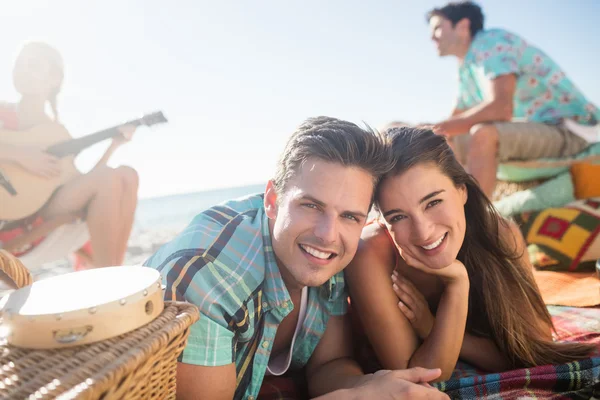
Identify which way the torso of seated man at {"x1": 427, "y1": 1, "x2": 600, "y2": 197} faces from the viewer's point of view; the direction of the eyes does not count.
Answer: to the viewer's left

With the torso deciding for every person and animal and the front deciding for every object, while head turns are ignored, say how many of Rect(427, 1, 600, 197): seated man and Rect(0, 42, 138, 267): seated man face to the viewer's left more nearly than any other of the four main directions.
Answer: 1

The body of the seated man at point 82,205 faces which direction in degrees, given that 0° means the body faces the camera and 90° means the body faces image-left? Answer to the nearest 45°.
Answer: approximately 315°

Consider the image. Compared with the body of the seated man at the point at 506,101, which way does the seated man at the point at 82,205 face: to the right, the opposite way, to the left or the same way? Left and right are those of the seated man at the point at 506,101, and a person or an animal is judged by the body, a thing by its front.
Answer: the opposite way

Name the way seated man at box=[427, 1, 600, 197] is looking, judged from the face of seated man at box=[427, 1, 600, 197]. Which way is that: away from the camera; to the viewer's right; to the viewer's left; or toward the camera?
to the viewer's left

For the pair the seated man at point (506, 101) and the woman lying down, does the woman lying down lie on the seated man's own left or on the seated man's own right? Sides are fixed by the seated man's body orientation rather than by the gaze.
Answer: on the seated man's own left

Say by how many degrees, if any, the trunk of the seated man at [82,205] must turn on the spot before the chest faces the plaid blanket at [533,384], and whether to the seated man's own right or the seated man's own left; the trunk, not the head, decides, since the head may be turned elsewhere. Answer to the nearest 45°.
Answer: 0° — they already face it

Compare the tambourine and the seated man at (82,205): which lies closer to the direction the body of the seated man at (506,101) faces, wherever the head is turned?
the seated man

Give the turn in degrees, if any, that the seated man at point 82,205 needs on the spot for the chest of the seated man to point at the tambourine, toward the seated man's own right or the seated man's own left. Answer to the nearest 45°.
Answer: approximately 45° to the seated man's own right

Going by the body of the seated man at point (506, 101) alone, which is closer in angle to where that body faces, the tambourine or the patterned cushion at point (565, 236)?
the tambourine
